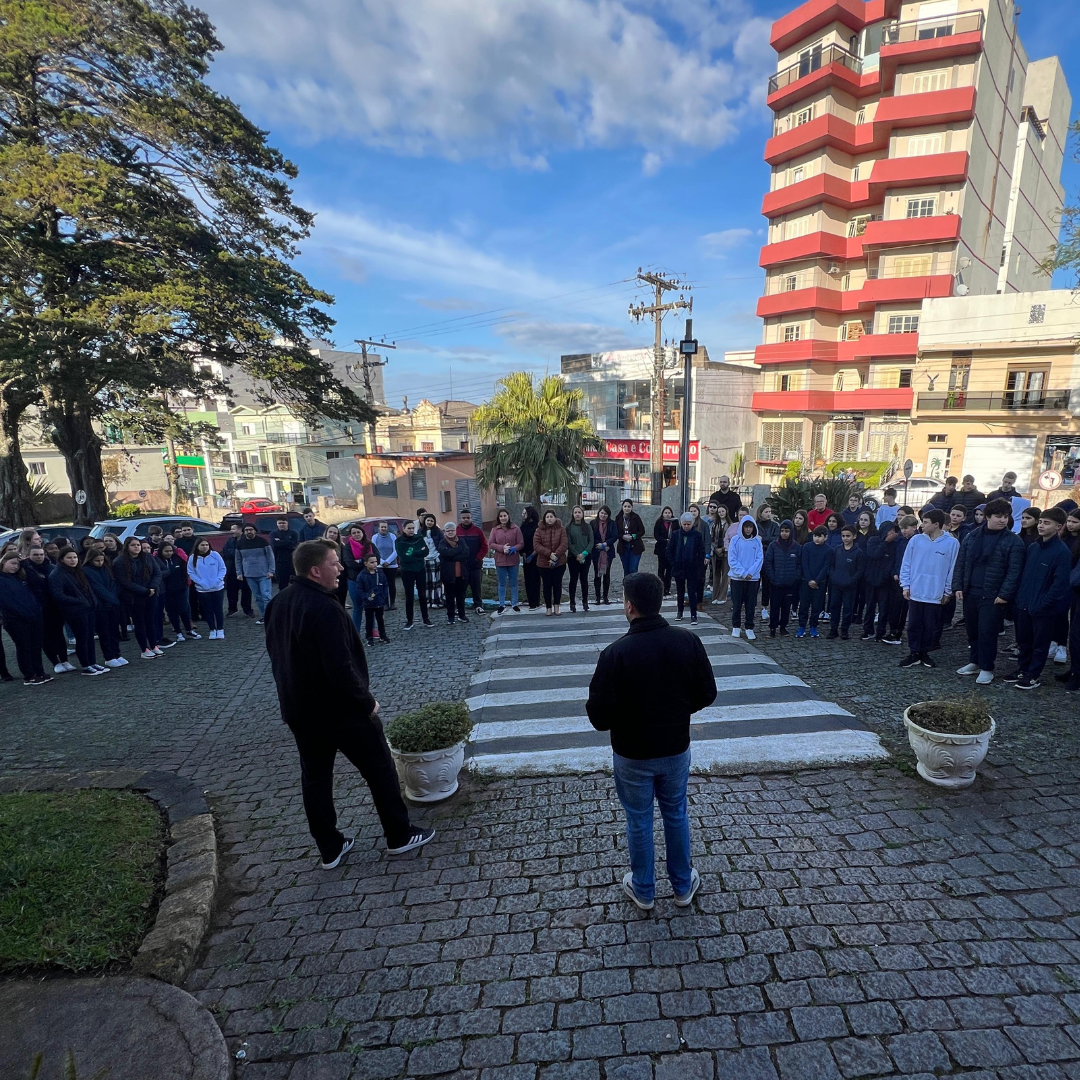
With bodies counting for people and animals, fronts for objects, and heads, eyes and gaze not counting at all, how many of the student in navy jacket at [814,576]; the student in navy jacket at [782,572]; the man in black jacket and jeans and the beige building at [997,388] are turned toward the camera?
3

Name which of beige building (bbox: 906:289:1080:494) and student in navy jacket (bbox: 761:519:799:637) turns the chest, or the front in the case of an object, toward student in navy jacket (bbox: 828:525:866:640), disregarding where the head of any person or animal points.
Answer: the beige building

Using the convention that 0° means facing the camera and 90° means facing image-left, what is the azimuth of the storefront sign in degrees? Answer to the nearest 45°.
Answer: approximately 0°

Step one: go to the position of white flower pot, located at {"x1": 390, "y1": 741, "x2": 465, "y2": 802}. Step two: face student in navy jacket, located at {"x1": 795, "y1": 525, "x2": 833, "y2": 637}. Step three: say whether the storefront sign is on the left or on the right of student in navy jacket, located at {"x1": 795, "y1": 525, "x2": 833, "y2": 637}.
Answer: left

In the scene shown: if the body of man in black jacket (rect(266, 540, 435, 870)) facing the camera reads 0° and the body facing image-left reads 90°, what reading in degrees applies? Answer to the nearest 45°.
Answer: approximately 225°

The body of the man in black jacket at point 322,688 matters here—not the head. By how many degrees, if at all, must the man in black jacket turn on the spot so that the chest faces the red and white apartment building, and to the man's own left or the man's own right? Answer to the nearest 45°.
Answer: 0° — they already face it

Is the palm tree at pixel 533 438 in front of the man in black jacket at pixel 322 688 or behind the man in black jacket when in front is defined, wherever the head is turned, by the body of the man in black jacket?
in front

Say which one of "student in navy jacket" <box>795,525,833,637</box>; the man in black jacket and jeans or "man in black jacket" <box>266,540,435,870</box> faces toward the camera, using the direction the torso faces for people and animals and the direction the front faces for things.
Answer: the student in navy jacket

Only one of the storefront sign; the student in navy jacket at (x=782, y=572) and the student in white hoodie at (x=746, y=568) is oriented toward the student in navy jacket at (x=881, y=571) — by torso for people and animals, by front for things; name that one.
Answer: the storefront sign

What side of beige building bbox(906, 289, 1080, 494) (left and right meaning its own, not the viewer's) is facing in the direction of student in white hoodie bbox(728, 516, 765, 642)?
front

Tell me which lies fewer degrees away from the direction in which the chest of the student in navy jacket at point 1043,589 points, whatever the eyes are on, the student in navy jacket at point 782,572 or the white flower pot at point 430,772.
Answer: the white flower pot
